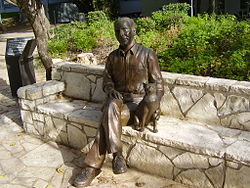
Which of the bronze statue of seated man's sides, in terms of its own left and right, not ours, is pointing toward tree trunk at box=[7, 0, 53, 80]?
right

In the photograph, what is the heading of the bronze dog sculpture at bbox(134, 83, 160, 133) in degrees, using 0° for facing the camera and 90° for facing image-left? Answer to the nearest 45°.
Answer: approximately 315°

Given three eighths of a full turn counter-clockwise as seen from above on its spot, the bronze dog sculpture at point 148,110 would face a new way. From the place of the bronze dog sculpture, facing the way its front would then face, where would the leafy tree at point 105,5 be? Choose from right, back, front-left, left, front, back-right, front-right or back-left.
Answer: front

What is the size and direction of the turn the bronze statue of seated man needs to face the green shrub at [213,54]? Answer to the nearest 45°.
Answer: approximately 180°

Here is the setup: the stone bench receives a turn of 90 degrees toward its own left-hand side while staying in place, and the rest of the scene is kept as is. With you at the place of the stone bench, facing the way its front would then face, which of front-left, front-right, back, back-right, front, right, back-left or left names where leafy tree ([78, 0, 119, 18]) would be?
back-left

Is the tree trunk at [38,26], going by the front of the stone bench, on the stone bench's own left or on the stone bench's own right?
on the stone bench's own right

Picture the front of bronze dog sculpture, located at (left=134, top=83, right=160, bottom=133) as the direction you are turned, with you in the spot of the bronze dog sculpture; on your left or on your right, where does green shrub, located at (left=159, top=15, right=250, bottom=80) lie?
on your left
